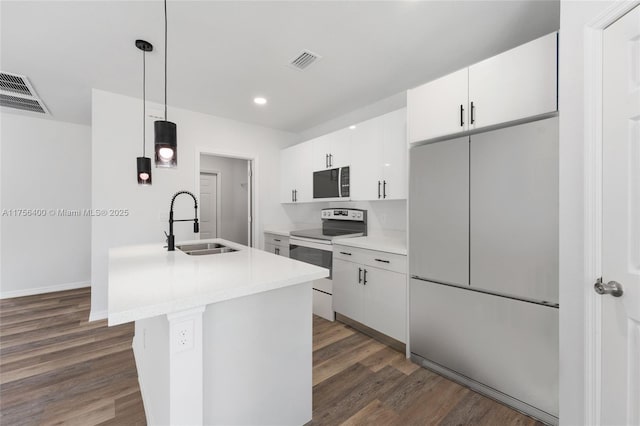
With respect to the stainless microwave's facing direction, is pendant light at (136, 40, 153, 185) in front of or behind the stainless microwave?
in front

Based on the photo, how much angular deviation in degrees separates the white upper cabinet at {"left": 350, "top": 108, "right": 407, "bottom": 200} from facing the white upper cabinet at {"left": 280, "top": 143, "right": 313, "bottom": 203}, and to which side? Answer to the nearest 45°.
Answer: approximately 90° to its right

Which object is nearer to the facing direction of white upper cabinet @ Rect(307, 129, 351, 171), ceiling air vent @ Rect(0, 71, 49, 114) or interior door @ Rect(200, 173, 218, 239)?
the ceiling air vent

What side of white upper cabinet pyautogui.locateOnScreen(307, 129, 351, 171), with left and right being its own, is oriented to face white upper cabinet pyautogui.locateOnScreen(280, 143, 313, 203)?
right

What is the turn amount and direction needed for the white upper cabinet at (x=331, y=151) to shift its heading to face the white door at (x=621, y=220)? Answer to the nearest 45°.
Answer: approximately 90° to its left

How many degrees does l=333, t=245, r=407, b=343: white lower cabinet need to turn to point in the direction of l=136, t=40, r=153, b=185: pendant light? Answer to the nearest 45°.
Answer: approximately 45° to its right

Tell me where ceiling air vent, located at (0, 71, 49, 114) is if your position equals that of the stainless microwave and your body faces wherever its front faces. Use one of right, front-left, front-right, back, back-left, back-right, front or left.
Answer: front-right

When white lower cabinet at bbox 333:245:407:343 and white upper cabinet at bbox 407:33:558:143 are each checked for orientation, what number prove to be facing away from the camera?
0

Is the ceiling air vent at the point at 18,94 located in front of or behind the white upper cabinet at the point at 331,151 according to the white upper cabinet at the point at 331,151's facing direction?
in front
